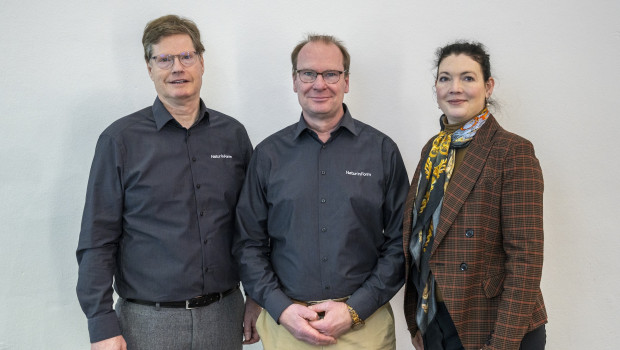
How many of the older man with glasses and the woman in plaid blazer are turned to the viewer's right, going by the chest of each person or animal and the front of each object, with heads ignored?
0

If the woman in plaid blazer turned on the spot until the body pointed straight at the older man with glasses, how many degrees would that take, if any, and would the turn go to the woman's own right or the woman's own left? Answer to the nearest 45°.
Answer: approximately 45° to the woman's own right

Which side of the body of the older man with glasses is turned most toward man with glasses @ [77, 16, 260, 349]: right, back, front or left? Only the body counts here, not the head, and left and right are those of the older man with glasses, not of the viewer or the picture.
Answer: right

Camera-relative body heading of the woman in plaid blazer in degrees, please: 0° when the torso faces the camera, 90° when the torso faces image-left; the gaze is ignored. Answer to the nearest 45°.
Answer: approximately 45°

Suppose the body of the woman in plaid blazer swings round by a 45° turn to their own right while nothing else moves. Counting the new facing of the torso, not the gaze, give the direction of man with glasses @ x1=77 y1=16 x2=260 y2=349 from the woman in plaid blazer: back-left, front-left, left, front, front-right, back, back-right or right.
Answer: front

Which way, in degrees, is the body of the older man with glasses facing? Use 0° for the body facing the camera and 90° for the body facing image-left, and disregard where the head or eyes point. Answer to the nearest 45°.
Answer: approximately 0°
